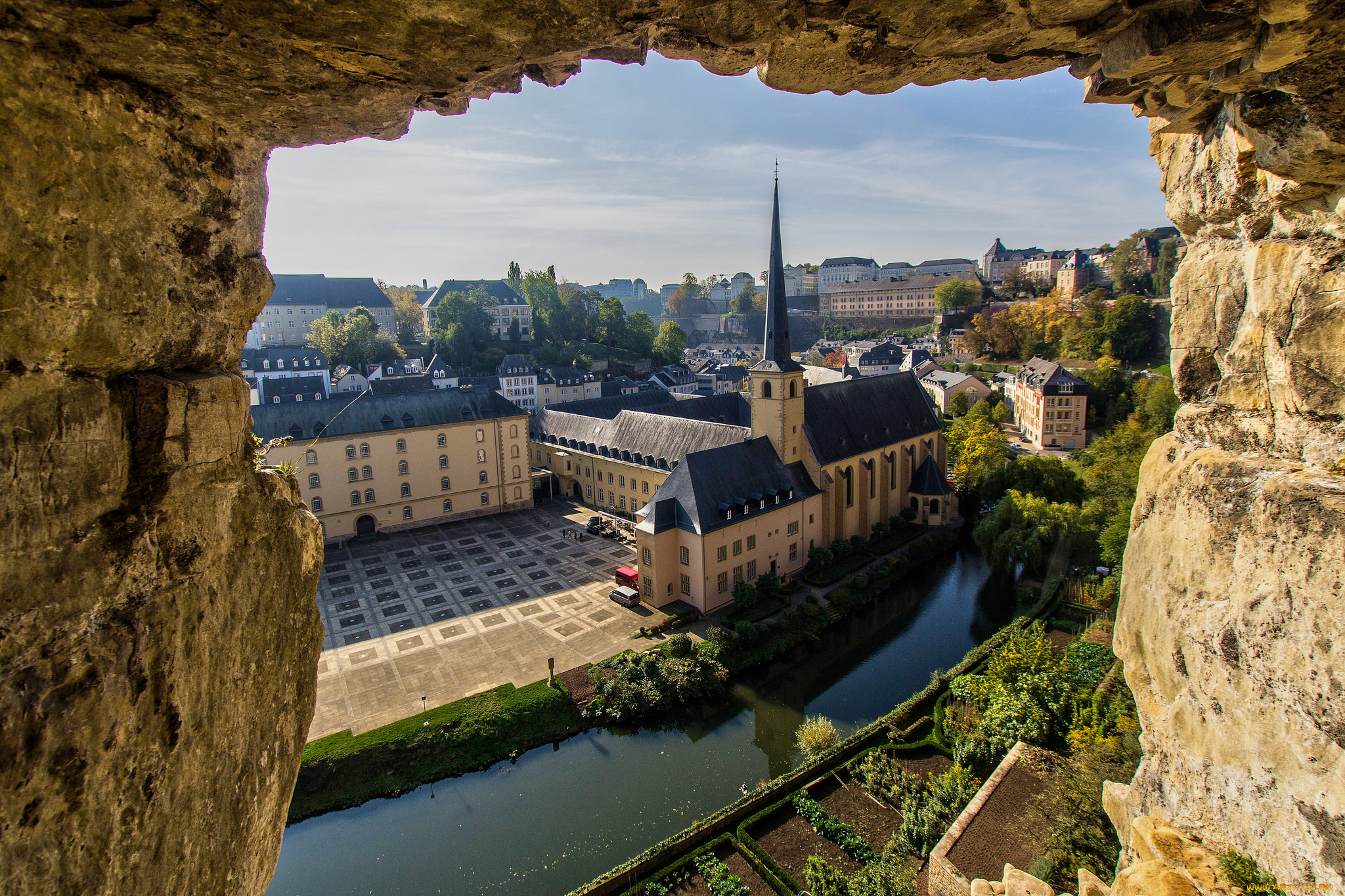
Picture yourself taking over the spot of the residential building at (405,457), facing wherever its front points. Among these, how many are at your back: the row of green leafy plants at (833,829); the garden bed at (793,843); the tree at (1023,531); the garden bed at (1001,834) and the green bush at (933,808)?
0

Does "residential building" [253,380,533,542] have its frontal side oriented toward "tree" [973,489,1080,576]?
no

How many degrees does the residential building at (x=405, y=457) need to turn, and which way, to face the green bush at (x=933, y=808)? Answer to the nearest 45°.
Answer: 0° — it already faces it

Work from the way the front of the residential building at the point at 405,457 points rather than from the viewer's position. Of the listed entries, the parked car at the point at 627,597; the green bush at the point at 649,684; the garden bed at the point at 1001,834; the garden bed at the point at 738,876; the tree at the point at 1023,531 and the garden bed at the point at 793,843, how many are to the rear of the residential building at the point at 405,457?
0

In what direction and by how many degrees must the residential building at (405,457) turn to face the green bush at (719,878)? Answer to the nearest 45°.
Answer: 0° — it already faces it

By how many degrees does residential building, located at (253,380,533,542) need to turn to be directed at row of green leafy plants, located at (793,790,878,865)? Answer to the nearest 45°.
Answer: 0° — it already faces it

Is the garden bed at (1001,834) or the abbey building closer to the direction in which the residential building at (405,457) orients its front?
the garden bed

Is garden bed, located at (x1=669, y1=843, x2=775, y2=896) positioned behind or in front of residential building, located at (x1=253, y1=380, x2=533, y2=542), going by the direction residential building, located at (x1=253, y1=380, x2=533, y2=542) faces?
in front

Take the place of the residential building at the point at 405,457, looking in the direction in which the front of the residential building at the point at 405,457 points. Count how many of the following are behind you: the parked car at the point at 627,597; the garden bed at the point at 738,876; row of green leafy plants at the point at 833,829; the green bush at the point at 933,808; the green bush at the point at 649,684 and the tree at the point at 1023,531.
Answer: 0

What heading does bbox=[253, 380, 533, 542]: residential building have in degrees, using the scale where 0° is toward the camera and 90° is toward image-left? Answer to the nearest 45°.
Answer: approximately 0°

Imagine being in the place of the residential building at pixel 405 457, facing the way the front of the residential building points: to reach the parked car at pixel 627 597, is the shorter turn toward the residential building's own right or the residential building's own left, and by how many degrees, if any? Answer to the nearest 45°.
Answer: approximately 45° to the residential building's own left

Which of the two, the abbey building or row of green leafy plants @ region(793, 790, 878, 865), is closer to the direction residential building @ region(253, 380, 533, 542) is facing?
the row of green leafy plants

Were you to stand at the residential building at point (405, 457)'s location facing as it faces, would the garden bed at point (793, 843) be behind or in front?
in front

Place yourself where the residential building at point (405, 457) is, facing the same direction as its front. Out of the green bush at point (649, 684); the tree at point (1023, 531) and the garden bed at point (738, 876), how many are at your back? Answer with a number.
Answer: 0
